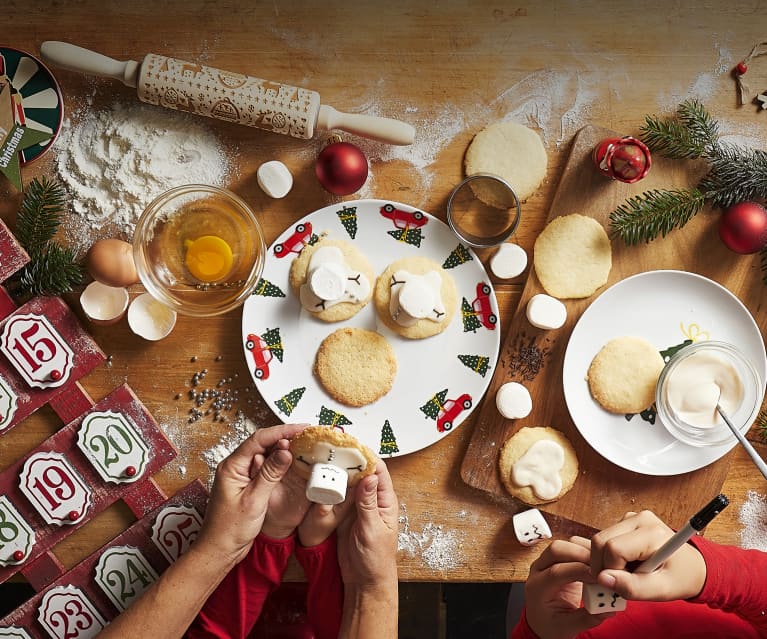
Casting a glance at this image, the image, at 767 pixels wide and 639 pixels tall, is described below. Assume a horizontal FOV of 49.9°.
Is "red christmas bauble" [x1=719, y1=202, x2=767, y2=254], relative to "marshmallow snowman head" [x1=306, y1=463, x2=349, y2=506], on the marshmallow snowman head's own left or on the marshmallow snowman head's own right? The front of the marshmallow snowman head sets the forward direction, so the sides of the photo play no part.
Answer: on the marshmallow snowman head's own left

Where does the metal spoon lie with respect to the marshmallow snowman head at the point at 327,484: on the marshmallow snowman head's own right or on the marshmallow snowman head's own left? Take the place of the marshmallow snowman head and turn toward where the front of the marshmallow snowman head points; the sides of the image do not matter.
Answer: on the marshmallow snowman head's own left

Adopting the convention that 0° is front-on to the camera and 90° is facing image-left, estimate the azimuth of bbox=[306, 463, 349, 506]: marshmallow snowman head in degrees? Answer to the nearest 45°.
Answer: approximately 0°

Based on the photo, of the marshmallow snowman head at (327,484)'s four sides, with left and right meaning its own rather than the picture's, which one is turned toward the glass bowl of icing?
left

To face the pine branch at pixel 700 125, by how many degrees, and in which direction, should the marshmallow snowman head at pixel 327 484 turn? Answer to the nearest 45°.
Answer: approximately 90° to its left
